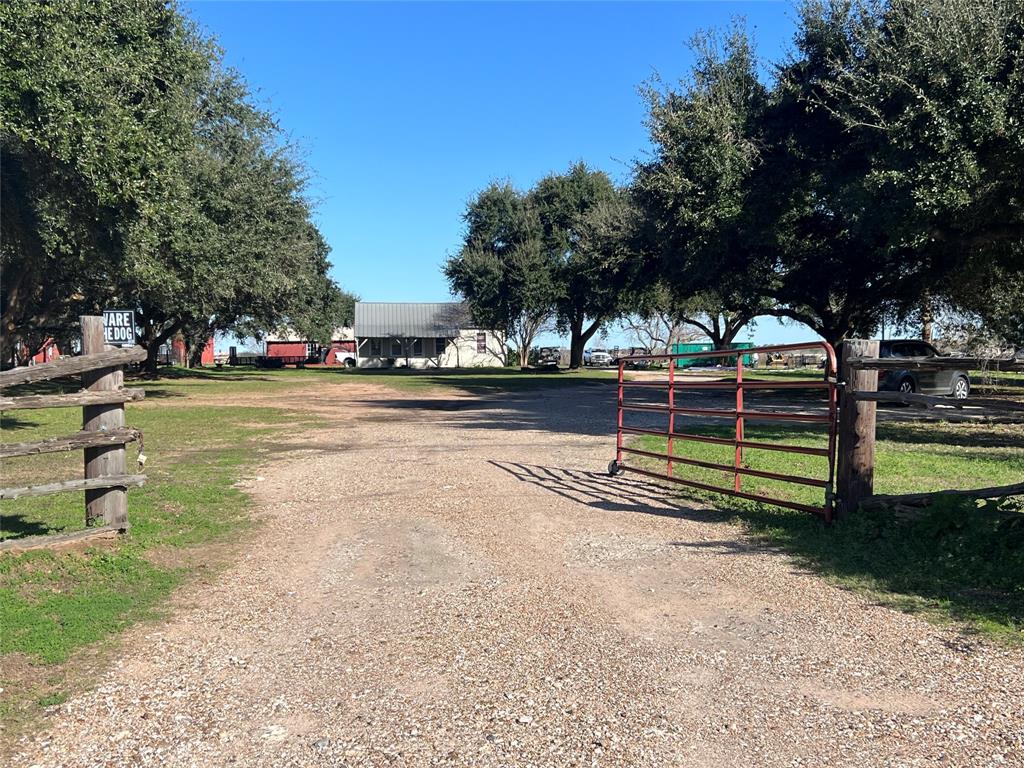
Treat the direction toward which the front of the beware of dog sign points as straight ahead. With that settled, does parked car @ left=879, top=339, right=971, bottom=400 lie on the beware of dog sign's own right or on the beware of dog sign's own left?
on the beware of dog sign's own left

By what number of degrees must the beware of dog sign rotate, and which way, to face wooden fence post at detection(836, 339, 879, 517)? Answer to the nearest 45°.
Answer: approximately 45° to its left

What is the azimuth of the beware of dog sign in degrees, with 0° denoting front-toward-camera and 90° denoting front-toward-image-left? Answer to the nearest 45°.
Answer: approximately 0°

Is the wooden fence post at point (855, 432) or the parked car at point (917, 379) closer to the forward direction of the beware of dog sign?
the wooden fence post
